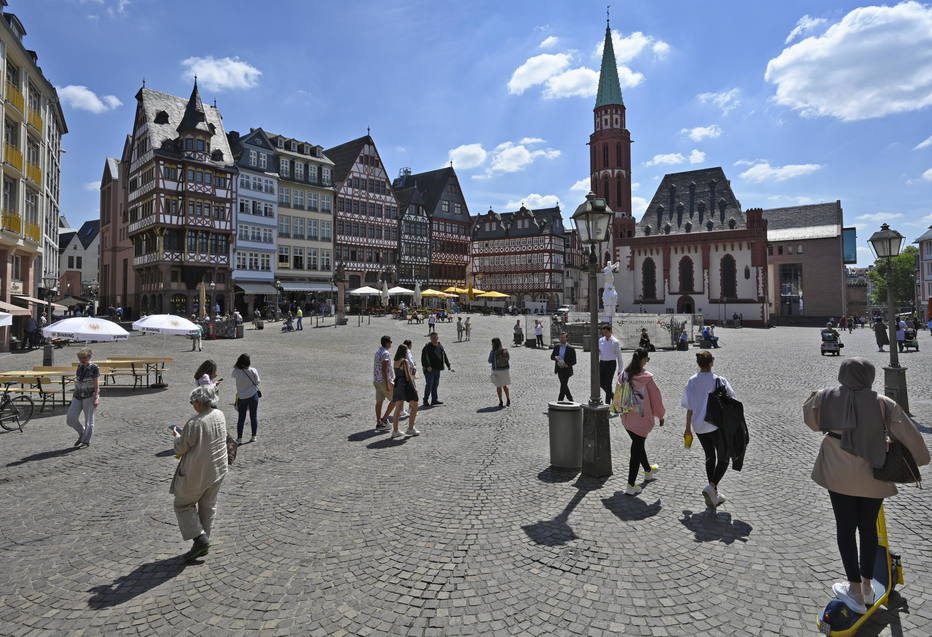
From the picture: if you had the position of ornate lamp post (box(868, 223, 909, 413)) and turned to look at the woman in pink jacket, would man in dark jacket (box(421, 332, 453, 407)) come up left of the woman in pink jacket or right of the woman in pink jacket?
right

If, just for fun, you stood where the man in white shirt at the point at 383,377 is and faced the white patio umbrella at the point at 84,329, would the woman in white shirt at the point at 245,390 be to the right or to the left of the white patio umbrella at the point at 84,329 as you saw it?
left

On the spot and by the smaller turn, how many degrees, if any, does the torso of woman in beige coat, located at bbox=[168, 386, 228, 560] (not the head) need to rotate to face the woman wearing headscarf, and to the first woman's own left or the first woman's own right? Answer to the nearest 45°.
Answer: approximately 180°

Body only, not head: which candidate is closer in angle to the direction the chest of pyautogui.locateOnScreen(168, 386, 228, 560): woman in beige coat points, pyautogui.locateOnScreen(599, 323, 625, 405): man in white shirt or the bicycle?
the bicycle

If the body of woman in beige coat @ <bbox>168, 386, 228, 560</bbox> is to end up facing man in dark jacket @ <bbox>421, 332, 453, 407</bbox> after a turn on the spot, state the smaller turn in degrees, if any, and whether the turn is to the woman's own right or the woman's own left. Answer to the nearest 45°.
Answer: approximately 90° to the woman's own right
